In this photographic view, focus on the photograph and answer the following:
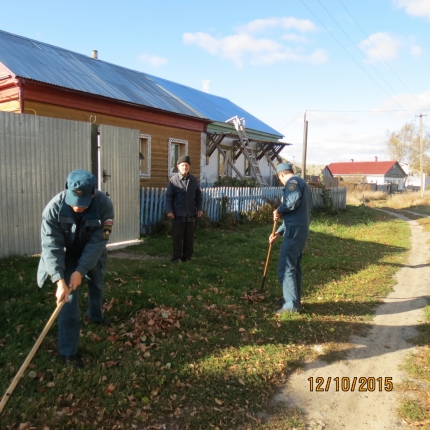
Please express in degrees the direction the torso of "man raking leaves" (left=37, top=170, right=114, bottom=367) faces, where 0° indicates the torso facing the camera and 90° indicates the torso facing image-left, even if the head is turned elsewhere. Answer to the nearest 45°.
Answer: approximately 0°

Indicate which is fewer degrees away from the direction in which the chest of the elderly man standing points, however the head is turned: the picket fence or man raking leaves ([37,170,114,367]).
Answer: the man raking leaves

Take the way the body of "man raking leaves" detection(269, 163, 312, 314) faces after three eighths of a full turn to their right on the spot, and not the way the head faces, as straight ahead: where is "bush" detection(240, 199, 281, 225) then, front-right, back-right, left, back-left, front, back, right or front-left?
front-left

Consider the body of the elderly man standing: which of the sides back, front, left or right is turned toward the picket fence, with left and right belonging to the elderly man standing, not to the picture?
back

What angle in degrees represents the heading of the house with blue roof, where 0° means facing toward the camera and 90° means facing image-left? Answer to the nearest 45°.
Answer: approximately 315°

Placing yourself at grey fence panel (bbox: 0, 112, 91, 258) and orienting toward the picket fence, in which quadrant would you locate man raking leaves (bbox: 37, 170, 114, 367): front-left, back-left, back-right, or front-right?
back-right

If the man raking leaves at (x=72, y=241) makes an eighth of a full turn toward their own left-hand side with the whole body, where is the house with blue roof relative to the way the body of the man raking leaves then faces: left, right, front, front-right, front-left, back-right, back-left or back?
back-left

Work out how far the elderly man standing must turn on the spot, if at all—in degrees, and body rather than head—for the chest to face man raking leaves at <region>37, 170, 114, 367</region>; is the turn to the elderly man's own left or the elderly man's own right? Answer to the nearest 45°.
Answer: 0° — they already face them

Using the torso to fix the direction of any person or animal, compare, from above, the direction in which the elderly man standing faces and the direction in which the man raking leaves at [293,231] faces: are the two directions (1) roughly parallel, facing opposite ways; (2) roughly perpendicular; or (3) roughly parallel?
roughly perpendicular

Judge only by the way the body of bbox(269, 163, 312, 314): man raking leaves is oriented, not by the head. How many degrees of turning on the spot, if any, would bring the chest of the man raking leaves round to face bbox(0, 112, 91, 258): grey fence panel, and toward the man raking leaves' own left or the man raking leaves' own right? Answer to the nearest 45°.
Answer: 0° — they already face it

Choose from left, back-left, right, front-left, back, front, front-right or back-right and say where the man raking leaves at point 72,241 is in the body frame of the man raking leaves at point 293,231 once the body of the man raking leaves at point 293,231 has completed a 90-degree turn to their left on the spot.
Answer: front-right

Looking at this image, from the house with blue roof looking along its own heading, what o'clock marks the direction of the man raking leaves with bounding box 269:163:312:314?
The man raking leaves is roughly at 1 o'clock from the house with blue roof.

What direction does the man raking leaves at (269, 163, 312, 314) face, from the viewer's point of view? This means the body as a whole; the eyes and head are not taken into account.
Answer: to the viewer's left
